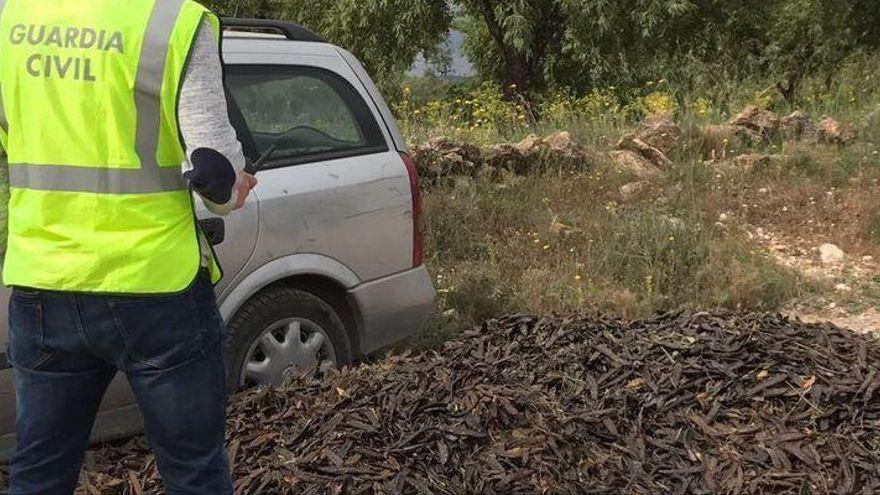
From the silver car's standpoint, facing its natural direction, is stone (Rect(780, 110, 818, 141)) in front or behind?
behind

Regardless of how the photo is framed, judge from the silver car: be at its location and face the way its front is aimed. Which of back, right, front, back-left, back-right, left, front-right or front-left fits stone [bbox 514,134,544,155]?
back

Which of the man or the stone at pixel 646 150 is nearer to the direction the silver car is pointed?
the man

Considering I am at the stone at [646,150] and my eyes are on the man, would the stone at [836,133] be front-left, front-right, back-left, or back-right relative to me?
back-left

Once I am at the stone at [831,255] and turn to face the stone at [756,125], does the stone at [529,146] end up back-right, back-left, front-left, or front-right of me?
front-left

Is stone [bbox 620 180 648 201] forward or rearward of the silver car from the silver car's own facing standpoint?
rearward

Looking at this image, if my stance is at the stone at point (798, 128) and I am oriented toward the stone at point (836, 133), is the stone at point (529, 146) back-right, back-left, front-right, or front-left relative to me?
back-right

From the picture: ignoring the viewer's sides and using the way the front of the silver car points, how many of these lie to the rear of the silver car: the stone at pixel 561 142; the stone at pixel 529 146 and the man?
2

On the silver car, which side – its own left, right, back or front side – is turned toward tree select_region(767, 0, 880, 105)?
back
